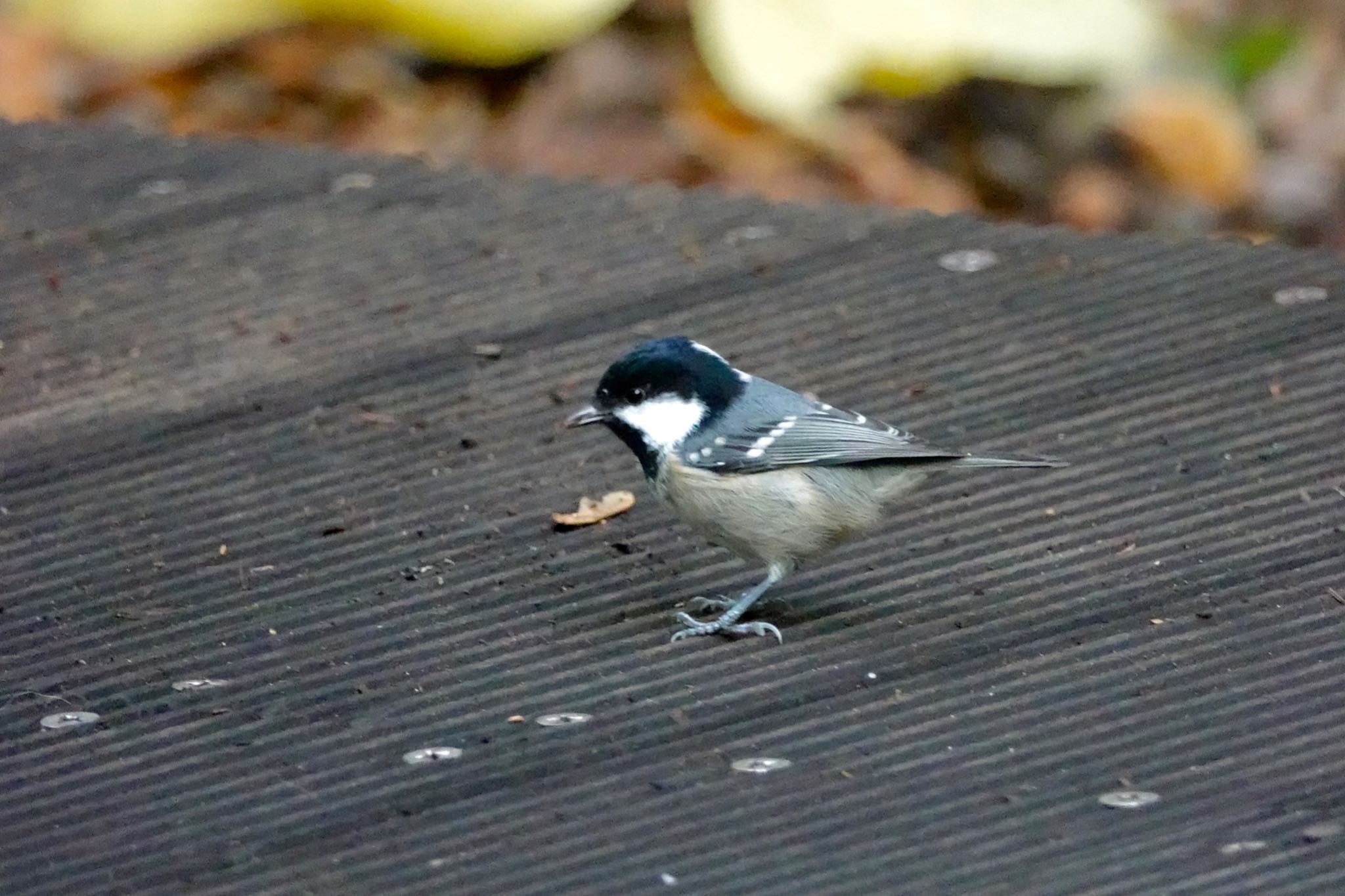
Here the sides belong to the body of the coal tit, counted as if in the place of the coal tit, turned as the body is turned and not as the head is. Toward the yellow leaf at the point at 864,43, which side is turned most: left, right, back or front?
right

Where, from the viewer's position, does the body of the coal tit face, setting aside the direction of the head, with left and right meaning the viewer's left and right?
facing to the left of the viewer

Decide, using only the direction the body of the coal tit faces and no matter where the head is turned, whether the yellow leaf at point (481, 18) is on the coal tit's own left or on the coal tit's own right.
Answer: on the coal tit's own right
